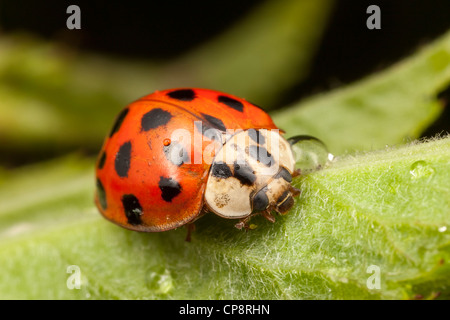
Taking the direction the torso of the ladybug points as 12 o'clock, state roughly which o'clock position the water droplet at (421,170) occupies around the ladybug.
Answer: The water droplet is roughly at 11 o'clock from the ladybug.
